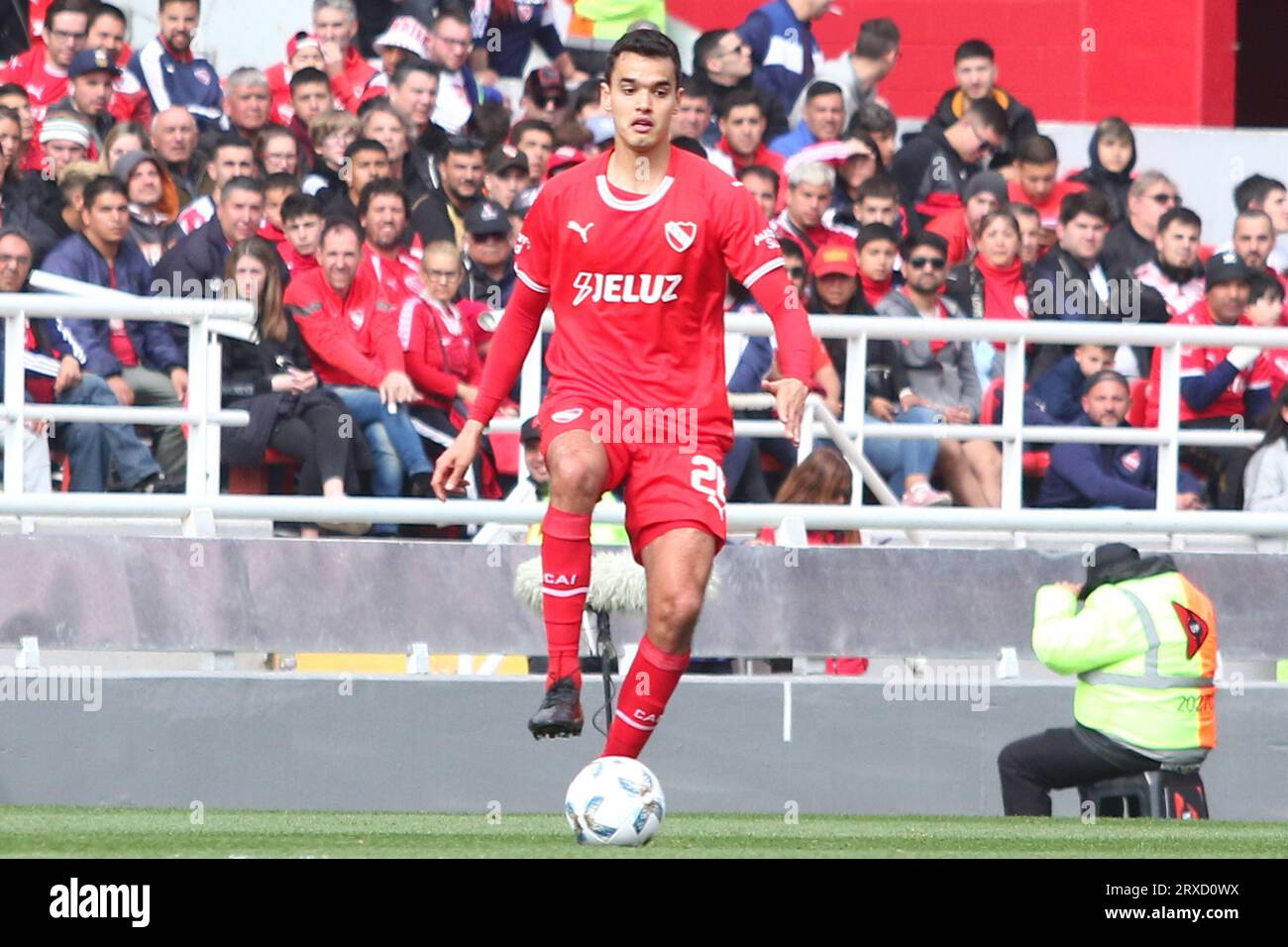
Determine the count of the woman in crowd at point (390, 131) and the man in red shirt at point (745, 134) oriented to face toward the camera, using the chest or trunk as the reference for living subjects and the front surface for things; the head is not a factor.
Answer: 2

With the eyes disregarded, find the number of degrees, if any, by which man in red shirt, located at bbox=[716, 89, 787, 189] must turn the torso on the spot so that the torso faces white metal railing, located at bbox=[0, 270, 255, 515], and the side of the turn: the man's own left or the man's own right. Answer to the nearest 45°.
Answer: approximately 45° to the man's own right

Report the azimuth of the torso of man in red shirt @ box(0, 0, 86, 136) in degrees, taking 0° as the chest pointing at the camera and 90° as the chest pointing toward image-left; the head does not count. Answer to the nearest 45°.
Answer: approximately 315°

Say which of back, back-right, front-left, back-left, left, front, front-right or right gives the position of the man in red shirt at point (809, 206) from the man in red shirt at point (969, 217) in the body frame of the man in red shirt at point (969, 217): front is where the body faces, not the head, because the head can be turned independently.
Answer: right

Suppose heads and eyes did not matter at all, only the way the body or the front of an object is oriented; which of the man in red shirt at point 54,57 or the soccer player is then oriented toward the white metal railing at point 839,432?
the man in red shirt

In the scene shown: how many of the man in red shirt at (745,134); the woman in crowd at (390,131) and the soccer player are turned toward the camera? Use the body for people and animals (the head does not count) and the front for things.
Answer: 3

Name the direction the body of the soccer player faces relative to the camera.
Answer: toward the camera

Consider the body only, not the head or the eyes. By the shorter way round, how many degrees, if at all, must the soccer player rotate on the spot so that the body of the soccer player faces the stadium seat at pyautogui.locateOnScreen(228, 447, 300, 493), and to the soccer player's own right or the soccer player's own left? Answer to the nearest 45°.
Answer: approximately 135° to the soccer player's own right

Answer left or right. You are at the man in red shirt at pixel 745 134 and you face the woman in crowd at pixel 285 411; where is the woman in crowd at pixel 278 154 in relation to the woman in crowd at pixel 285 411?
right

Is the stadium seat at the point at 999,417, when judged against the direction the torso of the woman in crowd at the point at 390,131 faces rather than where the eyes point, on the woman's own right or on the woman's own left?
on the woman's own left

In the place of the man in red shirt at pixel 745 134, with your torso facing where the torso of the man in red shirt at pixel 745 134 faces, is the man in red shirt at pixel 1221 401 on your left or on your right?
on your left

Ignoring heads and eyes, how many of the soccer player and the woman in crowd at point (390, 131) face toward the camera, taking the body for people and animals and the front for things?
2
